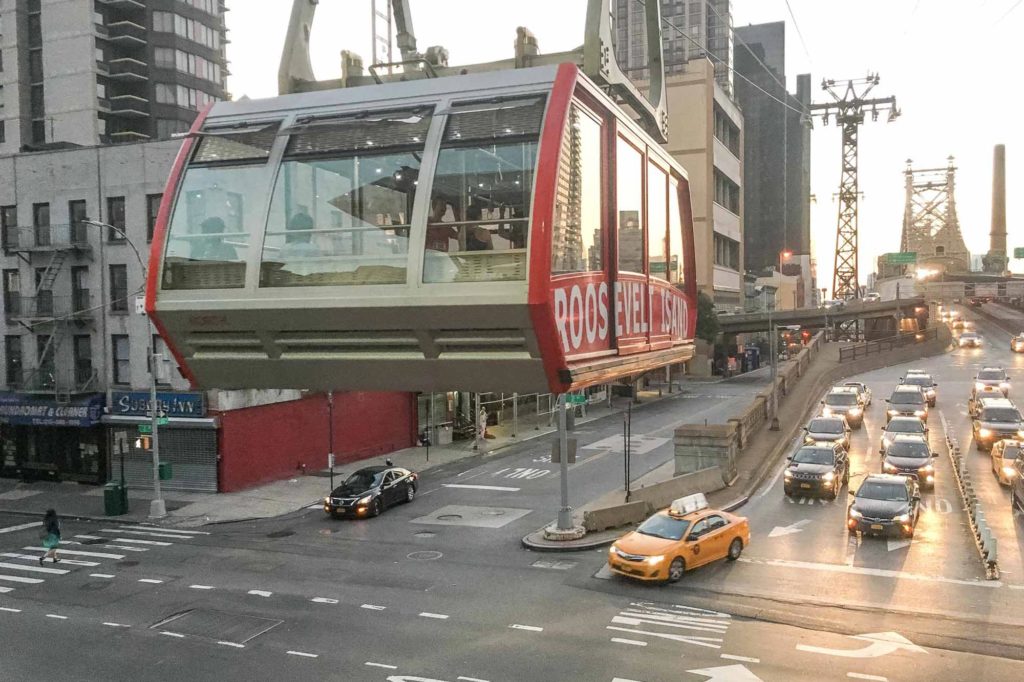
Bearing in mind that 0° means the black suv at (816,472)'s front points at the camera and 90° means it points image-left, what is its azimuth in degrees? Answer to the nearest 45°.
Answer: approximately 45°

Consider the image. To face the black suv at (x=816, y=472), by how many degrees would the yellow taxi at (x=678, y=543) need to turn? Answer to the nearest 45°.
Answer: approximately 180°

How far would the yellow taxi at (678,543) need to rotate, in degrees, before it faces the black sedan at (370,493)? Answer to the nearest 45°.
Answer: approximately 90° to its right

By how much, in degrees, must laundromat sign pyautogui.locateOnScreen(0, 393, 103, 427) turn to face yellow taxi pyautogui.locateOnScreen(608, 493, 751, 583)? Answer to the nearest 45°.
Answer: approximately 45° to its left

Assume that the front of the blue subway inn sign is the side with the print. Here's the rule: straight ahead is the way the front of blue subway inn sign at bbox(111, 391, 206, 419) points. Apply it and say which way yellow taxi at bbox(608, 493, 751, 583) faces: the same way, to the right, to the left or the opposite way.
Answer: to the right

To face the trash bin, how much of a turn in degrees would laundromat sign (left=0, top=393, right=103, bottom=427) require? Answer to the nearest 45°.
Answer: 0° — it already faces it

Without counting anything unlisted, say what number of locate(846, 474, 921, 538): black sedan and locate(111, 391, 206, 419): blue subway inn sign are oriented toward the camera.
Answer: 2

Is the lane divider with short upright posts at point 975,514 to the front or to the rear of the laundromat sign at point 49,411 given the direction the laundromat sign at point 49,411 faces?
to the front

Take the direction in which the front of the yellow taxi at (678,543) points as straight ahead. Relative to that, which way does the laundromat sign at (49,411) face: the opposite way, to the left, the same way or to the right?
to the left

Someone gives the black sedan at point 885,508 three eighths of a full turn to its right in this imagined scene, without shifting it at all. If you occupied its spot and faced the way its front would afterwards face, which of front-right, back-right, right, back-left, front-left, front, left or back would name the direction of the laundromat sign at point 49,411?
front-left

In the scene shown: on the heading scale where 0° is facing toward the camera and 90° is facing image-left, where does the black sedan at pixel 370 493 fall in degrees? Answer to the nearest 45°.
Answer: approximately 45°
